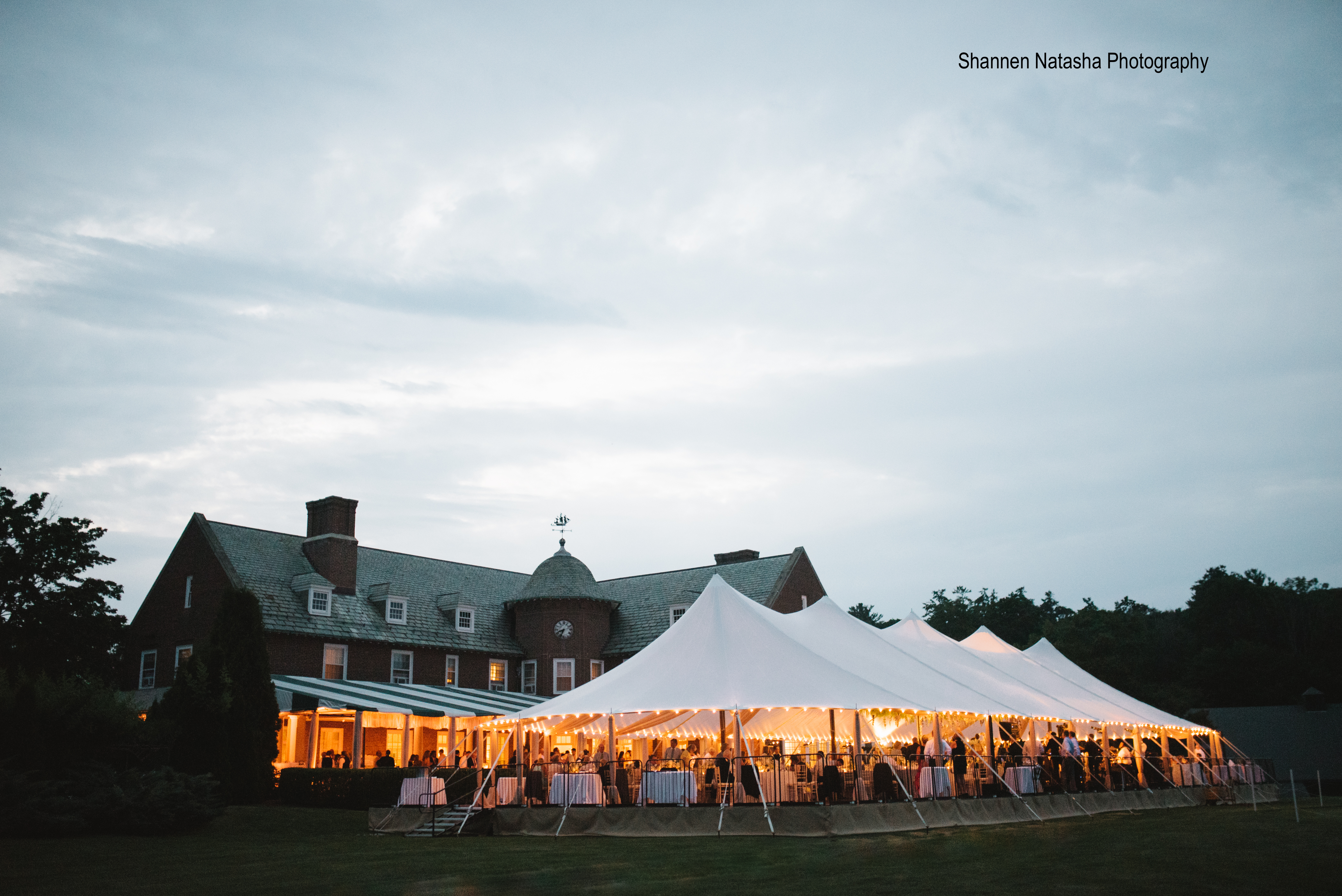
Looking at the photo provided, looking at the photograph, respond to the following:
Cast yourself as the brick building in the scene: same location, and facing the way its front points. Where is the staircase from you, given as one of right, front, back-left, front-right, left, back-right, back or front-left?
front

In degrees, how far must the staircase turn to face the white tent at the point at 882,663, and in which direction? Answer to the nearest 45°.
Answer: approximately 135° to its left

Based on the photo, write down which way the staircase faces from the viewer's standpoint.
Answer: facing the viewer and to the left of the viewer

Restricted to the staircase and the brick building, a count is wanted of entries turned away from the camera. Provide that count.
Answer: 0

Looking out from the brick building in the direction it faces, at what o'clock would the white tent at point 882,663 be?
The white tent is roughly at 11 o'clock from the brick building.

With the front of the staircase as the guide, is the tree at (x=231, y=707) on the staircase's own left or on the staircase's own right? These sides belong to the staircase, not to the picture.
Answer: on the staircase's own right

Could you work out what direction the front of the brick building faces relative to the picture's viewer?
facing the viewer

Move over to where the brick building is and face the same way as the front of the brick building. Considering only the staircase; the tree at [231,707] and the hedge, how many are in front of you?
3

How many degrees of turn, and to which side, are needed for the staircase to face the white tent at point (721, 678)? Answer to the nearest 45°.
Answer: approximately 135° to its left

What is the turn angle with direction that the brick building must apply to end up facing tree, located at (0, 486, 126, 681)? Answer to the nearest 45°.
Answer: approximately 90° to its right

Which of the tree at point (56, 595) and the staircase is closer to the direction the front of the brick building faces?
the staircase

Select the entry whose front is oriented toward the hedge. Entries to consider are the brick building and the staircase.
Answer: the brick building

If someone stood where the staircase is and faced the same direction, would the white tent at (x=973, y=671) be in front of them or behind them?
behind
